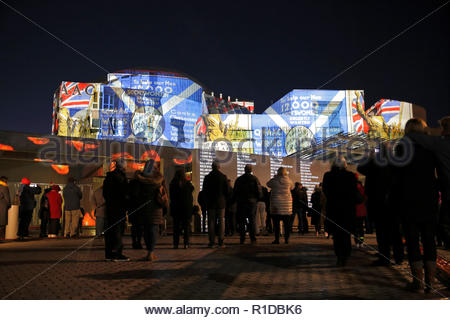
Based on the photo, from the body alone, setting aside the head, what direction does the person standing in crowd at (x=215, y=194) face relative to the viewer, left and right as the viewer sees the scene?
facing away from the viewer

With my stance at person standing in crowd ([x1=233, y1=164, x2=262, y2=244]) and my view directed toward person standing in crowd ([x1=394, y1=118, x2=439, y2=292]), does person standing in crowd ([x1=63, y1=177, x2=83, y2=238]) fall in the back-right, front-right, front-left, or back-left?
back-right

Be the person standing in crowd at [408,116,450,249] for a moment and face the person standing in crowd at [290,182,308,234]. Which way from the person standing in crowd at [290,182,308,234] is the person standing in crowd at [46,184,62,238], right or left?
left

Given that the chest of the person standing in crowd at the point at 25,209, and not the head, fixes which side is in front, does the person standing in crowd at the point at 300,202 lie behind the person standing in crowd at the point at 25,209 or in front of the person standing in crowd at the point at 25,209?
in front

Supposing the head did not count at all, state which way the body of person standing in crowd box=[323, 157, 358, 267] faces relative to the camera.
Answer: away from the camera

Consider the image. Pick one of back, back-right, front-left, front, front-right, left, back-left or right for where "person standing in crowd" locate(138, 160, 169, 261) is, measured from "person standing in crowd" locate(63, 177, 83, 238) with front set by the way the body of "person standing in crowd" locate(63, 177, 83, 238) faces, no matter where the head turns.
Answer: back

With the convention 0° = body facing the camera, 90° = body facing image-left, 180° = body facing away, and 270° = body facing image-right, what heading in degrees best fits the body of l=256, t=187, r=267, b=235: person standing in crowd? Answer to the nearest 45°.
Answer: approximately 180°

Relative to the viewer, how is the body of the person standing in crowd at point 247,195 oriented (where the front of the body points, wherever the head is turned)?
away from the camera

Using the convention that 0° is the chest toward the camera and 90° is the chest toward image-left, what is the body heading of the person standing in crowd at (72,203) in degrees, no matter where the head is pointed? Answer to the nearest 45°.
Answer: approximately 180°
